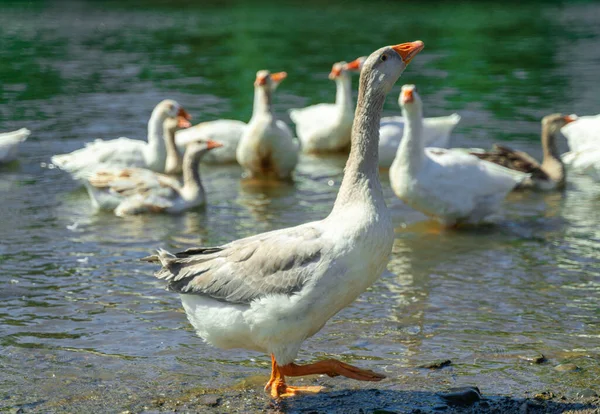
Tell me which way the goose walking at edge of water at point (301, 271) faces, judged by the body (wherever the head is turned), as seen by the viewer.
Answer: to the viewer's right

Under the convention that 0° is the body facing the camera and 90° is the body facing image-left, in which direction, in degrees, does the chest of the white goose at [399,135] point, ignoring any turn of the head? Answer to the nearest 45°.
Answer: approximately 90°

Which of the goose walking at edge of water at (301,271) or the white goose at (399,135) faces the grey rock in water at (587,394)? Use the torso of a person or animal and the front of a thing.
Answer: the goose walking at edge of water

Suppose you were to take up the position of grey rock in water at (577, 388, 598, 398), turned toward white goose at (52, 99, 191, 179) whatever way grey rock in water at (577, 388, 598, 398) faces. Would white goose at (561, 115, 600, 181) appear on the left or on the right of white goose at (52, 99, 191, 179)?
right

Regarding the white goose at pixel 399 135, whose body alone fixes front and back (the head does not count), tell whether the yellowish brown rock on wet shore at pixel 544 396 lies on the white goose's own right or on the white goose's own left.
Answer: on the white goose's own left

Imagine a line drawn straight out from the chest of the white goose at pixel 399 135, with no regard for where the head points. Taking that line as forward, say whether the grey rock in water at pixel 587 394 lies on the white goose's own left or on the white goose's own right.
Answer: on the white goose's own left

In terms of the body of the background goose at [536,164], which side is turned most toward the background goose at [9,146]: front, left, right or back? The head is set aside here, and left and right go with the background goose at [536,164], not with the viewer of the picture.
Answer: back

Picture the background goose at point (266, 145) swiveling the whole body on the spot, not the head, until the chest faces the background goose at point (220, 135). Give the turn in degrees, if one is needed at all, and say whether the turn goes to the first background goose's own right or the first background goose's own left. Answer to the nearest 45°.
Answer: approximately 135° to the first background goose's own right

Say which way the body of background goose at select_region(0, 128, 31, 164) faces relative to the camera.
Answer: to the viewer's left

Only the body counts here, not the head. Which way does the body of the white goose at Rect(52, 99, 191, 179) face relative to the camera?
to the viewer's right

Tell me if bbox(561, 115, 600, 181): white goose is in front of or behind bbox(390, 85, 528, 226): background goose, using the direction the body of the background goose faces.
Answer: behind
